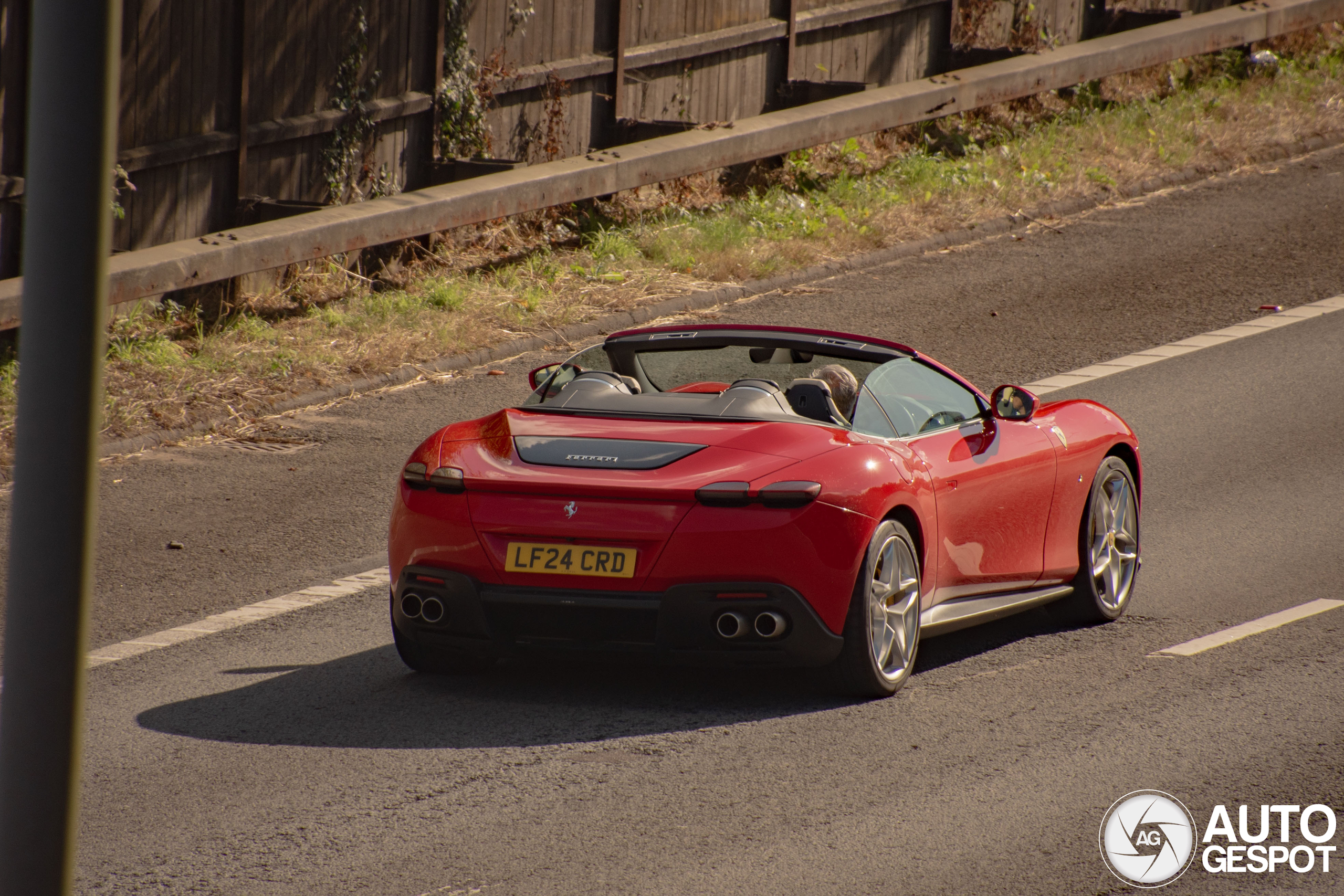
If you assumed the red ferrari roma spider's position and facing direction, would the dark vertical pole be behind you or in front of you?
behind

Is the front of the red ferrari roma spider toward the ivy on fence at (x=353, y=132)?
no

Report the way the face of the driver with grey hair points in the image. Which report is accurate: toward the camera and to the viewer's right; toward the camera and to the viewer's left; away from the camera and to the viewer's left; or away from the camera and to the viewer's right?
away from the camera and to the viewer's right

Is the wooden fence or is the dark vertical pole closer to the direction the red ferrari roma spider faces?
the wooden fence

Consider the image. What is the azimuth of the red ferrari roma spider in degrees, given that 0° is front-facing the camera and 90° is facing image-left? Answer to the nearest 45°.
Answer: approximately 225°

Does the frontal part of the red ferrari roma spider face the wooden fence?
no
